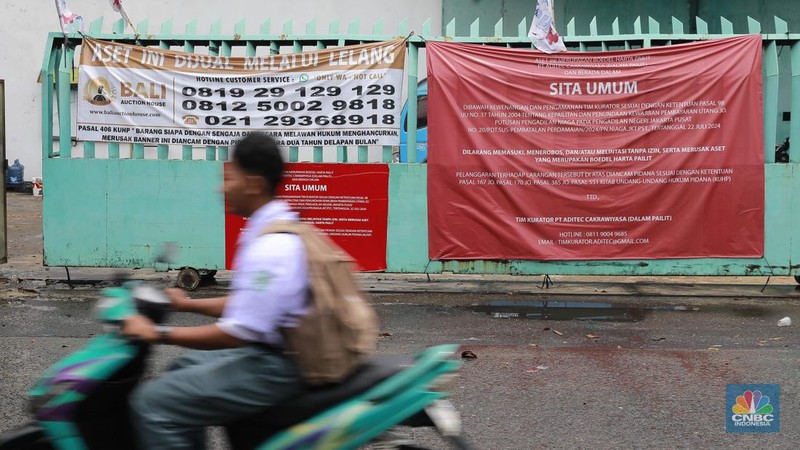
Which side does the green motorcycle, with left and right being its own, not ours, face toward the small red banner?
right

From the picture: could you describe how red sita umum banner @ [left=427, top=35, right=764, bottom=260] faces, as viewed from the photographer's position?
facing the viewer

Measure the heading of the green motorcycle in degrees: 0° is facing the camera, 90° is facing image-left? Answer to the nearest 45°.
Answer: approximately 90°

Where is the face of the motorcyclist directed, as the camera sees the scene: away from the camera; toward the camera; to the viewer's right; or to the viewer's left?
to the viewer's left

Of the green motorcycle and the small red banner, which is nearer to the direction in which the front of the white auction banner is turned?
the green motorcycle

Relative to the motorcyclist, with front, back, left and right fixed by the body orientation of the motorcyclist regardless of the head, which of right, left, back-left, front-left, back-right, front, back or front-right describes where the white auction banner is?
right

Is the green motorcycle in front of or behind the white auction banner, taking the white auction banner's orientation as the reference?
in front

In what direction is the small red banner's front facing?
toward the camera

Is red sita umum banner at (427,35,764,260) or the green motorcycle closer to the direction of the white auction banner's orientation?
the green motorcycle

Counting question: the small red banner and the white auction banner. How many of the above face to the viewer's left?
0

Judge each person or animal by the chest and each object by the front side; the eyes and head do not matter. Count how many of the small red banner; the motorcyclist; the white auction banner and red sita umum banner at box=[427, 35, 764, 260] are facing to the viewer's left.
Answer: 1

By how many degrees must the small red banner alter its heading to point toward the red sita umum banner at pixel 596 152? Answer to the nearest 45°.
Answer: approximately 90° to its left
